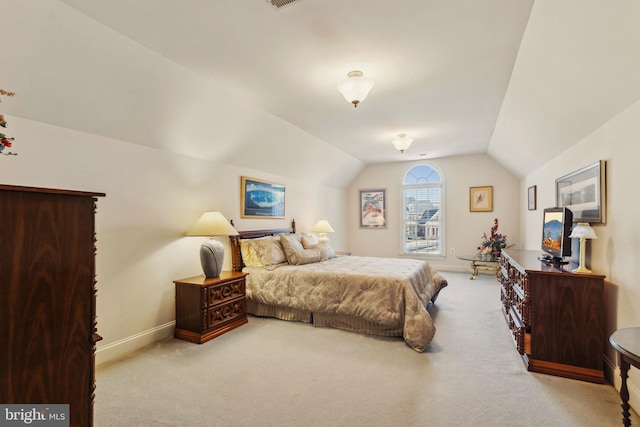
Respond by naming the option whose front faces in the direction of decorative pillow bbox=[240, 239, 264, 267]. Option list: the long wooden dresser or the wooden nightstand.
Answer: the long wooden dresser

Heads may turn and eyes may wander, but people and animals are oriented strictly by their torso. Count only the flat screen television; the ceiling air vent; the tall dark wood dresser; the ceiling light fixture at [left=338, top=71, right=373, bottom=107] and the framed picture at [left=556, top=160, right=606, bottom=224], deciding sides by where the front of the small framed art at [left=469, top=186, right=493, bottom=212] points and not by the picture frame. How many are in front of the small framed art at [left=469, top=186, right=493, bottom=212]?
5

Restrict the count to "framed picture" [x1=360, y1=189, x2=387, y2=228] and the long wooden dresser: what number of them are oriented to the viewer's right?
0

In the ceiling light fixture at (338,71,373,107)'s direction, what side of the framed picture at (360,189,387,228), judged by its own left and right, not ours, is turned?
front

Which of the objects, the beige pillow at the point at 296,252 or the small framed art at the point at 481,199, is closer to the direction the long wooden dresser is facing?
the beige pillow

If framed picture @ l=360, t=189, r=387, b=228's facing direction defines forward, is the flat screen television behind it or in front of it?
in front

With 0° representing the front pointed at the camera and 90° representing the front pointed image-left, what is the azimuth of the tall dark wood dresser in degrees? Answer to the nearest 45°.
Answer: approximately 270°

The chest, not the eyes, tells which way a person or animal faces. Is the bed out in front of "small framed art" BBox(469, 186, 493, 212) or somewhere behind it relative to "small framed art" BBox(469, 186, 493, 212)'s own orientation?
in front

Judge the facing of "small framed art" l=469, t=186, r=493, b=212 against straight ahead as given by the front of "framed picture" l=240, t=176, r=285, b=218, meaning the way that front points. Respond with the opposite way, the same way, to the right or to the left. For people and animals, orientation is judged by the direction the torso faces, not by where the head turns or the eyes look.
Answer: to the right

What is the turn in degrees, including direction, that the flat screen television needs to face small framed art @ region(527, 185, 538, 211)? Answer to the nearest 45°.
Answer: approximately 135° to its right

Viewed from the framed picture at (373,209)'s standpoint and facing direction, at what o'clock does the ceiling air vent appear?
The ceiling air vent is roughly at 12 o'clock from the framed picture.

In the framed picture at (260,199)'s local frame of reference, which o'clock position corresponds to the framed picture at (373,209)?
the framed picture at (373,209) is roughly at 9 o'clock from the framed picture at (260,199).

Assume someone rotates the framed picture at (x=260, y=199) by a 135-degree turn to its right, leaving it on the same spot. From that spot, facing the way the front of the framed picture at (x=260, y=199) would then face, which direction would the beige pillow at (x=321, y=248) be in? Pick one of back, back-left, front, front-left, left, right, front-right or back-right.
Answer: back

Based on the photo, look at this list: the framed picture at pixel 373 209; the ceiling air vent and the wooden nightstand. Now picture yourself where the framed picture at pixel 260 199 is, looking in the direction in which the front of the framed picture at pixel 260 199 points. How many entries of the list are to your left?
1

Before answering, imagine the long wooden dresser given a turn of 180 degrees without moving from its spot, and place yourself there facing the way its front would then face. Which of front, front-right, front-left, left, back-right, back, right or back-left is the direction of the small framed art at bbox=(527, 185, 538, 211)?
left

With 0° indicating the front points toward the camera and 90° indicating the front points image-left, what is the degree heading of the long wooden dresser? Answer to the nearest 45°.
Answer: approximately 90°
